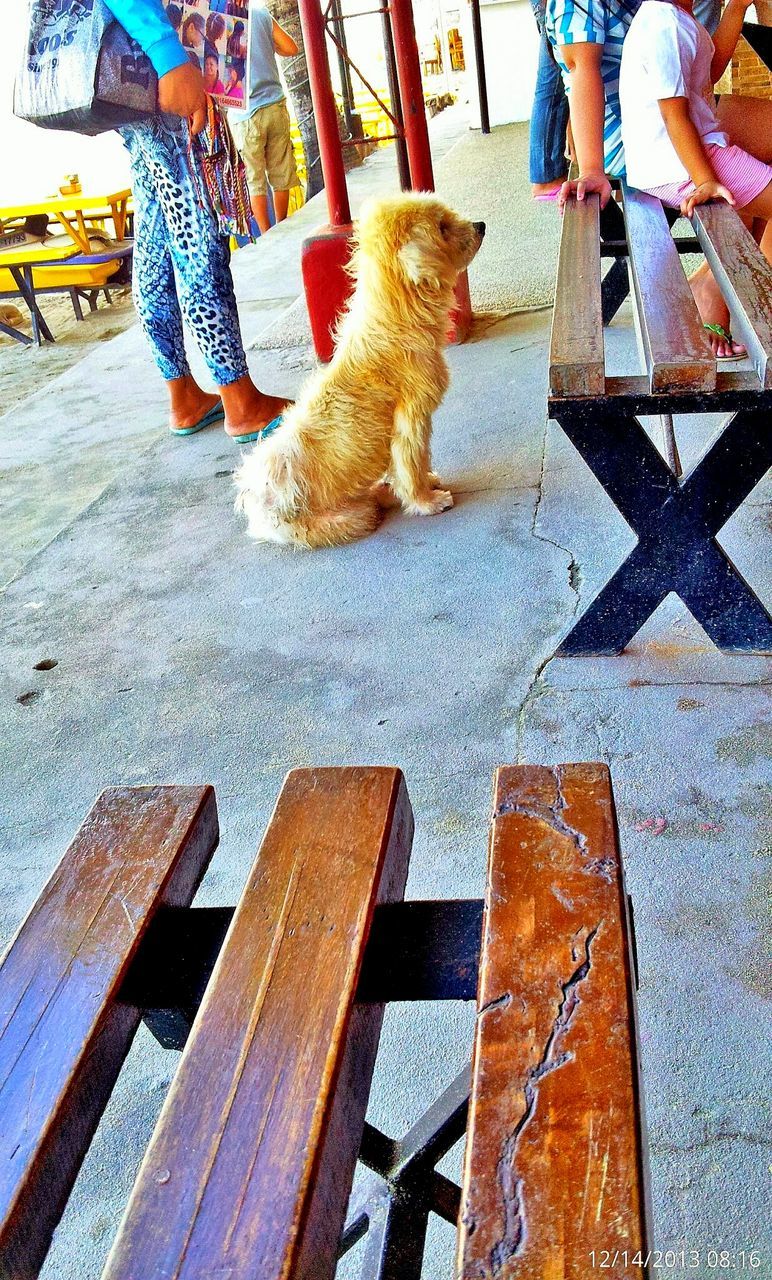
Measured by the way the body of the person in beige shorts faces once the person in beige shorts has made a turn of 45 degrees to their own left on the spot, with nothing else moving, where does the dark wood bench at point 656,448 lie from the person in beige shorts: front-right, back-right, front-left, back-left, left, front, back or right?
back-left

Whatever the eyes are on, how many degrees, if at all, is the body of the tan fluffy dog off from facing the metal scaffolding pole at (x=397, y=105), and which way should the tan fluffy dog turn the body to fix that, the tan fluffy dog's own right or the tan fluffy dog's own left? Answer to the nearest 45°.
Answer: approximately 45° to the tan fluffy dog's own left

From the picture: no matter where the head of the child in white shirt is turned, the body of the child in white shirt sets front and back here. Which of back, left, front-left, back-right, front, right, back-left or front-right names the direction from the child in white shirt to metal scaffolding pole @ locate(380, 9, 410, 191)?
back-left

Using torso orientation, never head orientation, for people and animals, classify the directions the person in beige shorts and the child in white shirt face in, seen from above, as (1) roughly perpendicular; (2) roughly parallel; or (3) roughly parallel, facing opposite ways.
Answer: roughly perpendicular

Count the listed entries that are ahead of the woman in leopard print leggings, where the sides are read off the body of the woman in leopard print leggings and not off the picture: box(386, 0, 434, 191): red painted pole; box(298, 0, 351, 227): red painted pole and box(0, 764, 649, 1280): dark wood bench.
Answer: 2

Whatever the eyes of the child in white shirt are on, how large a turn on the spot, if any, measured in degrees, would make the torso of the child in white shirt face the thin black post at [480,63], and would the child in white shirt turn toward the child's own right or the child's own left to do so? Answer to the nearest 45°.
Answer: approximately 90° to the child's own left

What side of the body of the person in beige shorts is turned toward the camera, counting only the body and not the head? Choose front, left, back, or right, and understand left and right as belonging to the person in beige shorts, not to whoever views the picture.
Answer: back

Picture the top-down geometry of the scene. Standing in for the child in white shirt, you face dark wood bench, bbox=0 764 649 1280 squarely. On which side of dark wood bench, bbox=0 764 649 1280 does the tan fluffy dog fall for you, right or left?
right

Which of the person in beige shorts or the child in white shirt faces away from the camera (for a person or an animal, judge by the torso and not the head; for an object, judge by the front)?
the person in beige shorts

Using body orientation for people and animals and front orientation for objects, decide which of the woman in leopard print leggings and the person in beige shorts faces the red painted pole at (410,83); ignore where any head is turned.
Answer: the woman in leopard print leggings

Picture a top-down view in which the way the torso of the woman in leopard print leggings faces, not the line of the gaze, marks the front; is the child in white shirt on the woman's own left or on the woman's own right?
on the woman's own right

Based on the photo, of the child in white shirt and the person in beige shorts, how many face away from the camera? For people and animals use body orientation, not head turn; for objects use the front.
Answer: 1

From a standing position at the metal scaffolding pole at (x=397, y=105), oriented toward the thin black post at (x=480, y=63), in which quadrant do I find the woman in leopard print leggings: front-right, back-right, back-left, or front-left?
back-left

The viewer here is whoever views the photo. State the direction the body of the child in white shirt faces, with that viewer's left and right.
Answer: facing to the right of the viewer
